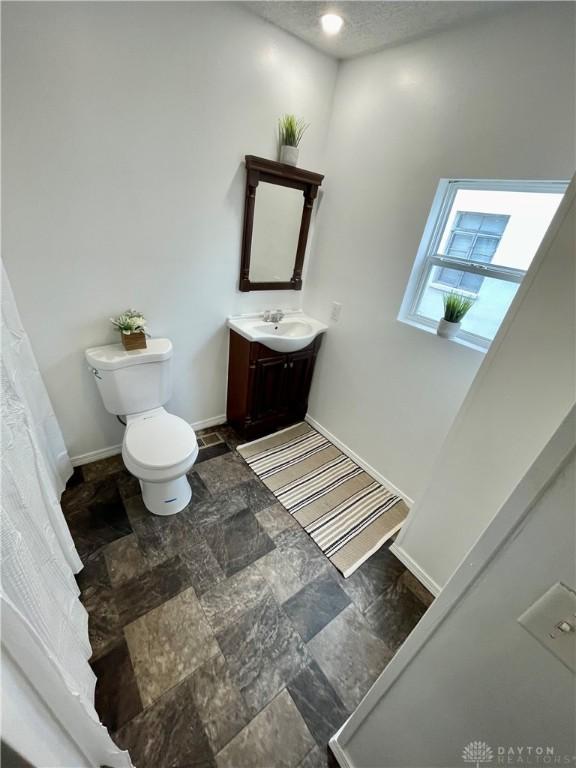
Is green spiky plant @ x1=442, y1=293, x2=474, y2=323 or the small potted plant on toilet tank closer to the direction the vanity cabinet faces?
the green spiky plant

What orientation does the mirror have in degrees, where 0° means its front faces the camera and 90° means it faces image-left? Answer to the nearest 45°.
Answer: approximately 315°

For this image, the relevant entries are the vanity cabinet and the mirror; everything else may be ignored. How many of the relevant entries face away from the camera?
0

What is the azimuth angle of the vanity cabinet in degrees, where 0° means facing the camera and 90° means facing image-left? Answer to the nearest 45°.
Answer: approximately 315°

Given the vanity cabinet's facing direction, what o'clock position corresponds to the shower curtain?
The shower curtain is roughly at 2 o'clock from the vanity cabinet.

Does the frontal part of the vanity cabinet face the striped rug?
yes

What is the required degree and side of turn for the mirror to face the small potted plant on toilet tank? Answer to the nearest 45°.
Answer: approximately 90° to its right
